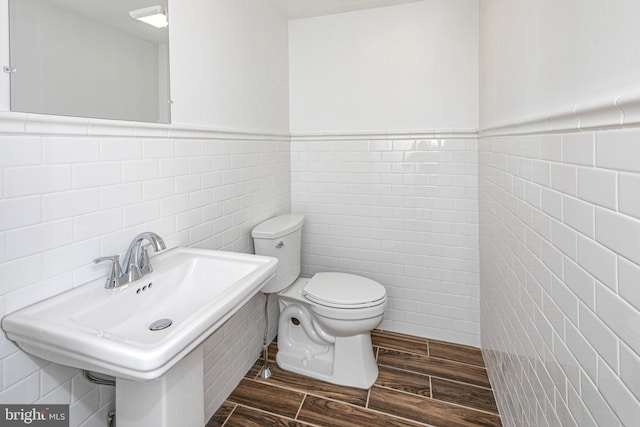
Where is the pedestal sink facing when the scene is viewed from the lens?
facing the viewer and to the right of the viewer
